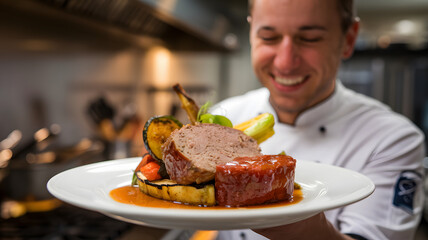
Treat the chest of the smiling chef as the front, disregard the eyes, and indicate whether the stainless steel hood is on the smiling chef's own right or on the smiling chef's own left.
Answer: on the smiling chef's own right

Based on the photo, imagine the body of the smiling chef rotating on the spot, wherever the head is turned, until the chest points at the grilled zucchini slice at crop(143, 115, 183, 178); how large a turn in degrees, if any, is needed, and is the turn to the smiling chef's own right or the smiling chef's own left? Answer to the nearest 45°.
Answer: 0° — they already face it

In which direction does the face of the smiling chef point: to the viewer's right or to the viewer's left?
to the viewer's left

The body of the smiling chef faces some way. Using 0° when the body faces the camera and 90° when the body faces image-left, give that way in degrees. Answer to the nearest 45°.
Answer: approximately 45°

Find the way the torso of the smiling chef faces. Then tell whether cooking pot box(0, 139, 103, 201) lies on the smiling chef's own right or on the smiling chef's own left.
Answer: on the smiling chef's own right
